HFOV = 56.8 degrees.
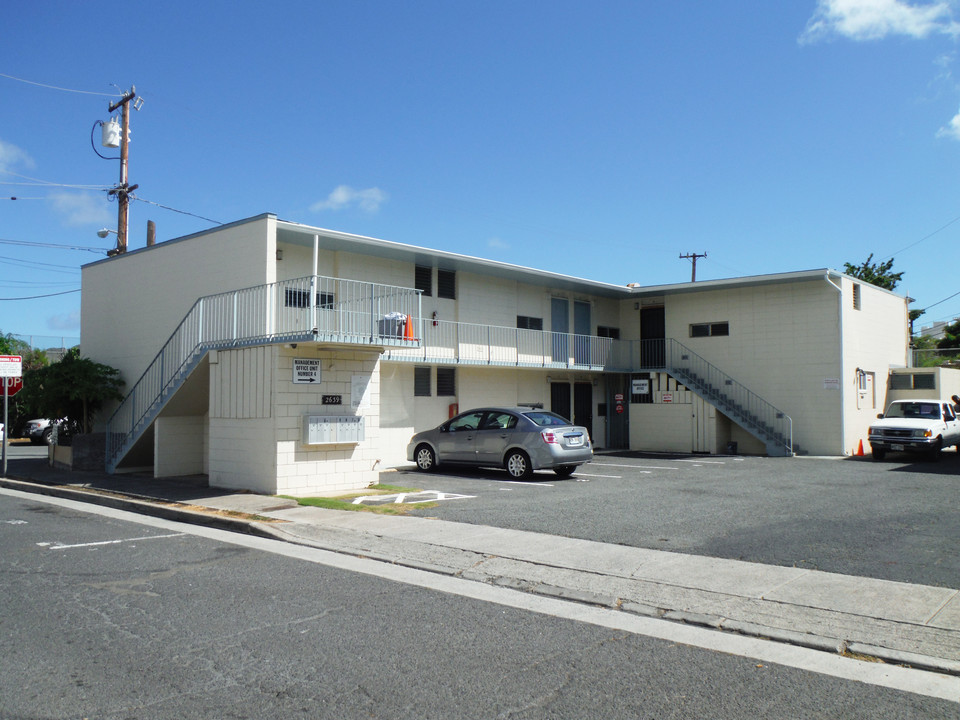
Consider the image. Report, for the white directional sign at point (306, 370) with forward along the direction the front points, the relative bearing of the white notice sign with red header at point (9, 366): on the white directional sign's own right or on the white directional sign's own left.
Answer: on the white directional sign's own right

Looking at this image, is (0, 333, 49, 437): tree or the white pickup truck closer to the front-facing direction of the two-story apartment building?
the white pickup truck

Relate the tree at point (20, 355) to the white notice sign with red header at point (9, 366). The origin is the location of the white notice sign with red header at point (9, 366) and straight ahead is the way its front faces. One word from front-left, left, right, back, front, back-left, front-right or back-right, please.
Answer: back

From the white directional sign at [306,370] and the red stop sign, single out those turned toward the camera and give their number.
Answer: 2

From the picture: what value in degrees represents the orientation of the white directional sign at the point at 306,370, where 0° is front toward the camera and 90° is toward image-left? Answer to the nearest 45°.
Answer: approximately 0°

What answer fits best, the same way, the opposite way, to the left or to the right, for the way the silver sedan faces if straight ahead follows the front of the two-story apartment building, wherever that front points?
the opposite way

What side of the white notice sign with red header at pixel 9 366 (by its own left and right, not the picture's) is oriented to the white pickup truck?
left
